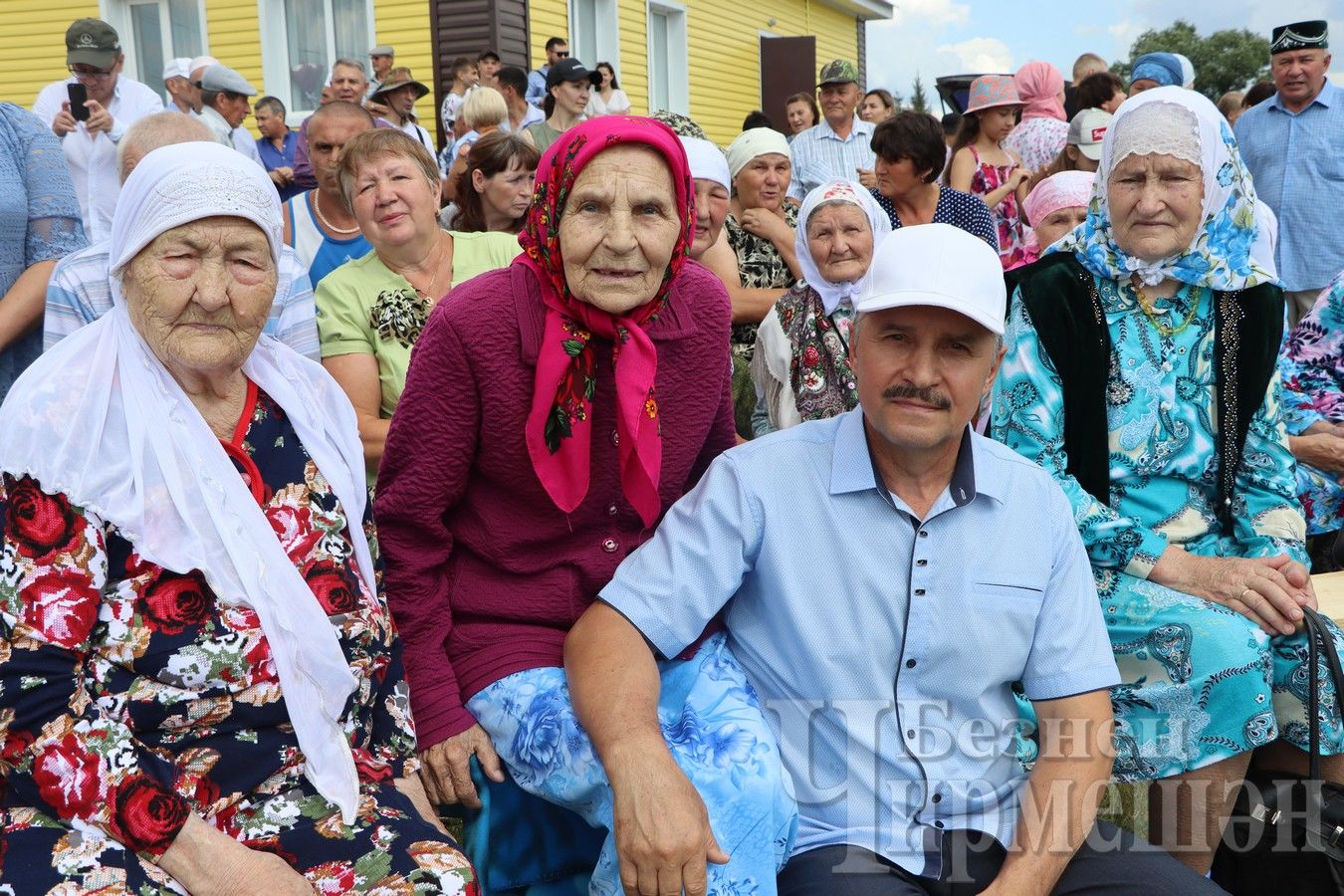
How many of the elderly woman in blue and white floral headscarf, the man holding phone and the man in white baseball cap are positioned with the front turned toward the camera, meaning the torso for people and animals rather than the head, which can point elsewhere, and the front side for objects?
3

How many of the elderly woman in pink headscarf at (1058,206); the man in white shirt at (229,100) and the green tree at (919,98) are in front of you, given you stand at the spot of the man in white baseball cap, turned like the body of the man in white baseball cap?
0

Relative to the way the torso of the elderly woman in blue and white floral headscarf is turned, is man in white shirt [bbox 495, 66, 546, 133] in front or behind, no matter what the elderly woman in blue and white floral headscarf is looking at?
behind

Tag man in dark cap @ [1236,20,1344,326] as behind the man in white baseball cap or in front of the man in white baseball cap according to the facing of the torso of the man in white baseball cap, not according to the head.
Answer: behind

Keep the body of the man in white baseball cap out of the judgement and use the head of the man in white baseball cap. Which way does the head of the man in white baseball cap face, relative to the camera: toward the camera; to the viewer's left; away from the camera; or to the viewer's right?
toward the camera

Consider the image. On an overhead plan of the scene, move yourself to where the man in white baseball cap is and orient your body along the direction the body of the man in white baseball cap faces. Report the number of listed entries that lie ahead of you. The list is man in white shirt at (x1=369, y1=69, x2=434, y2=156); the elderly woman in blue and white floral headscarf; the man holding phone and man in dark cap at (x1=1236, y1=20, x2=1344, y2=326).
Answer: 0

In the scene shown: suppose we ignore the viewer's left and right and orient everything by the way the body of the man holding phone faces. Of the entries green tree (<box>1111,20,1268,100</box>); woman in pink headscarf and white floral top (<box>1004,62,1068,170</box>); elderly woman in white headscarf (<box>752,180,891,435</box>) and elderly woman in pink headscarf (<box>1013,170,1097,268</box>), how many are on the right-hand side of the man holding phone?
0

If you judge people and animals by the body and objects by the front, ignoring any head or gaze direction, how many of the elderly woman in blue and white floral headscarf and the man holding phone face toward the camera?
2

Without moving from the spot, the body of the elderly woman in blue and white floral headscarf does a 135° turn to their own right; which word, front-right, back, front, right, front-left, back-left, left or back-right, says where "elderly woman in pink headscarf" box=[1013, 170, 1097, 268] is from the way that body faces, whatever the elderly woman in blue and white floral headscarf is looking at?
front-right

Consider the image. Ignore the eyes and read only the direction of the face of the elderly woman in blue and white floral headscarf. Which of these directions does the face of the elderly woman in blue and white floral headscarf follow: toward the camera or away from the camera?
toward the camera

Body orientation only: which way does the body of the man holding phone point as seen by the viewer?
toward the camera

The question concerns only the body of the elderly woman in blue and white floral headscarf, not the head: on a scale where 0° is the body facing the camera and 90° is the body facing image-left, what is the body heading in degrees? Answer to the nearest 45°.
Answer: approximately 0°

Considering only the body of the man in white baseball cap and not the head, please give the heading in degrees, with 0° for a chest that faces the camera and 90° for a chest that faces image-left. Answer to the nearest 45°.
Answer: approximately 0°

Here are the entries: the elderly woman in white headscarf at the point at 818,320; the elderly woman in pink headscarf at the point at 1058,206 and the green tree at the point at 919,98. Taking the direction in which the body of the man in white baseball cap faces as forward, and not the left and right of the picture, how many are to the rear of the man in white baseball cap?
3

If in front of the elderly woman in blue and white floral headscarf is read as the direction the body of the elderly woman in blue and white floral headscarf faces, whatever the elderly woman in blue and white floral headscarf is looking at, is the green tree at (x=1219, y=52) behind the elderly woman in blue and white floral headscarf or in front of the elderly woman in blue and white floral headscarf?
behind

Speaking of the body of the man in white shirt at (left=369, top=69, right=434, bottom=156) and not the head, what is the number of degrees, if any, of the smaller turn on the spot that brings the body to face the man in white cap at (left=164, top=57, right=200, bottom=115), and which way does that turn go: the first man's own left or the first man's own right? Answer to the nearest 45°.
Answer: approximately 135° to the first man's own right

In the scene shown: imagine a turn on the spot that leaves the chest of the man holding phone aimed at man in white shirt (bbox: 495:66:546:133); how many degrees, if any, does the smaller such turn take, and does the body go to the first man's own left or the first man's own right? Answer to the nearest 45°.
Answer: approximately 135° to the first man's own left

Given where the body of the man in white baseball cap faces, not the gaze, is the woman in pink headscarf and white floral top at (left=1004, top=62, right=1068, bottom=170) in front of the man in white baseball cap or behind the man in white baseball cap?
behind

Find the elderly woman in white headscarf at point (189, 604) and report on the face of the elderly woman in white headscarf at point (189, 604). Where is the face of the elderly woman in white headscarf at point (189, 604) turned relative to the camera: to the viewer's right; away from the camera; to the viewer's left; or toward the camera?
toward the camera

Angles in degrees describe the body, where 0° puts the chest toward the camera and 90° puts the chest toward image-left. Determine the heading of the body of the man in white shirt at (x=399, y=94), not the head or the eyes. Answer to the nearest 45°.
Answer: approximately 315°
